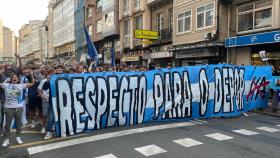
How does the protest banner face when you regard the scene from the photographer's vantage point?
facing the viewer and to the right of the viewer

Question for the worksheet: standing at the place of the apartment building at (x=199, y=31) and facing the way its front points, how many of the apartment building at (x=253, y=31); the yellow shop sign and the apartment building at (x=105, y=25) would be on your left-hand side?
1

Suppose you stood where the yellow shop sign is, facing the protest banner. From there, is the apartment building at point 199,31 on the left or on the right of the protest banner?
left

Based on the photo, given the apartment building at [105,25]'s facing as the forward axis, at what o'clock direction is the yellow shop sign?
The yellow shop sign is roughly at 10 o'clock from the apartment building.

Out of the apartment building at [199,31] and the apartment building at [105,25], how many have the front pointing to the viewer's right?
0

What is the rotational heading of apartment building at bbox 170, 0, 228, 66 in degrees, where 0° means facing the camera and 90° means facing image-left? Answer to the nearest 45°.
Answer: approximately 45°

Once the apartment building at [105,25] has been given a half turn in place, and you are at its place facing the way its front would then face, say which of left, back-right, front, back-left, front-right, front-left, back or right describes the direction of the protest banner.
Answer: back-right

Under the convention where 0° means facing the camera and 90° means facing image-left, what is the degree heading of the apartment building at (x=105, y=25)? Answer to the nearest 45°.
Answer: approximately 45°

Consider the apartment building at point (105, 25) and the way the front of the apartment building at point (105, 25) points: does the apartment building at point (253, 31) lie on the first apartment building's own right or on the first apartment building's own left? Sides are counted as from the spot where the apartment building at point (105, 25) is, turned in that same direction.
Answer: on the first apartment building's own left

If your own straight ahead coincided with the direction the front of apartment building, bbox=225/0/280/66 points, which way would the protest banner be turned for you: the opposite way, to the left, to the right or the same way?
to the left

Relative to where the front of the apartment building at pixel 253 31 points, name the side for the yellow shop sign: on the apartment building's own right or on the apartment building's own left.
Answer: on the apartment building's own right

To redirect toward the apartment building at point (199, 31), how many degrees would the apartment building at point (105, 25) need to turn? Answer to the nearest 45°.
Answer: approximately 45° to its left

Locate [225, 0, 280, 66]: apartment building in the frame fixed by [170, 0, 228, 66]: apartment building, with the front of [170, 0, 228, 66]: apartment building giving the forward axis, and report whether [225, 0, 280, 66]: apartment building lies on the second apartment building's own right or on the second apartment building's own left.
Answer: on the second apartment building's own left
